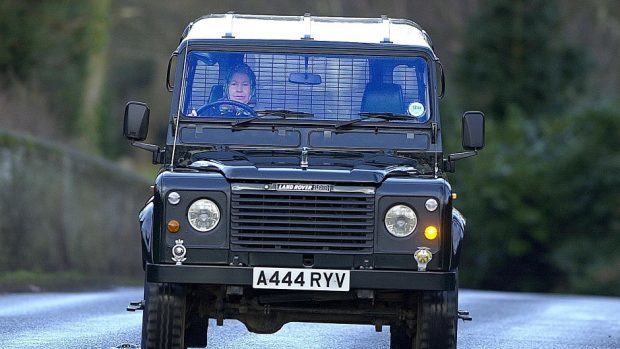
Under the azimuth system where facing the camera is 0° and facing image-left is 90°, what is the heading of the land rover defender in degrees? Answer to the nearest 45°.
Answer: approximately 0°
